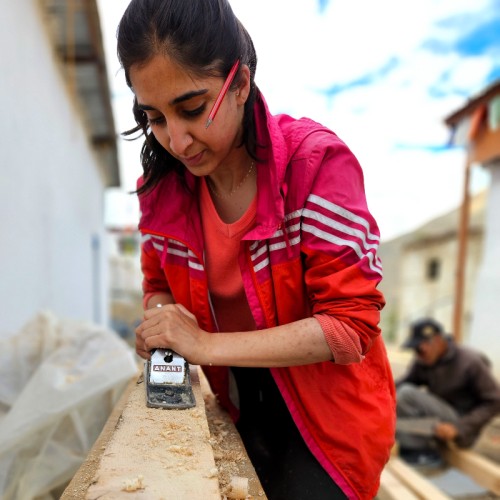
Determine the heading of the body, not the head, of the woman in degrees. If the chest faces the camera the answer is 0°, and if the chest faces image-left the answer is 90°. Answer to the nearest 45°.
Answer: approximately 45°

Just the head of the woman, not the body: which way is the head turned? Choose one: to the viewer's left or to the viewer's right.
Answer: to the viewer's left

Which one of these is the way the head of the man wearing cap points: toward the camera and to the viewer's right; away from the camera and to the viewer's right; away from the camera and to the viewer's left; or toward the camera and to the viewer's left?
toward the camera and to the viewer's left

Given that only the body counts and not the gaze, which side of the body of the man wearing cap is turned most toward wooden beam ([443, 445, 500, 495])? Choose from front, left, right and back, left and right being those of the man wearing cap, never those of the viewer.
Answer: left

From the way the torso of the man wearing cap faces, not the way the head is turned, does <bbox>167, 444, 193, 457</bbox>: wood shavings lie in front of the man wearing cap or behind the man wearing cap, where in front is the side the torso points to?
in front

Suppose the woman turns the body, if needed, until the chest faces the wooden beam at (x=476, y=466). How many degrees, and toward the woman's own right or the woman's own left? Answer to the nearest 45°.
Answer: approximately 180°

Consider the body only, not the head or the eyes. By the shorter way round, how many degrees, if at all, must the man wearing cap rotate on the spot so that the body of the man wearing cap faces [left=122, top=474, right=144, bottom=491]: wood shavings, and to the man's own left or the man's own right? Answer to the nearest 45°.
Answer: approximately 45° to the man's own left

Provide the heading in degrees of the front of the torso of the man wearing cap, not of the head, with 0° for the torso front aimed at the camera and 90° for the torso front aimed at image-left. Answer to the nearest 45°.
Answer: approximately 45°

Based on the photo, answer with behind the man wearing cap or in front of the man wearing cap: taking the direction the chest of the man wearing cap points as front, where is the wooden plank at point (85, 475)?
in front

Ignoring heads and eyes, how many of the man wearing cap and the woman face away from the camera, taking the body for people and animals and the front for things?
0

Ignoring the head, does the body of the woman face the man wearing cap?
no

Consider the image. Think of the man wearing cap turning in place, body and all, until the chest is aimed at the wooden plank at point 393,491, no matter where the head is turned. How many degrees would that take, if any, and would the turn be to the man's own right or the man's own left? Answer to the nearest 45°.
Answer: approximately 45° to the man's own left
